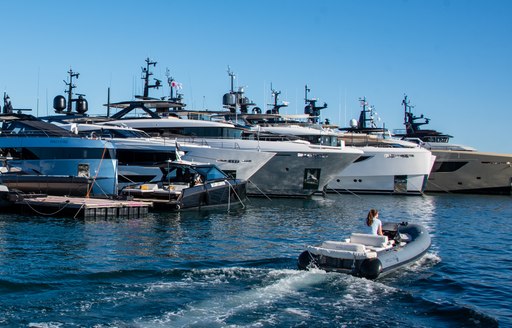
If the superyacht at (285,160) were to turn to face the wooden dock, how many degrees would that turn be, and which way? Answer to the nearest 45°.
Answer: approximately 90° to its right

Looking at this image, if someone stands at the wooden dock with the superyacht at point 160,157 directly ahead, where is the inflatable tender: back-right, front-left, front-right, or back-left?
back-right

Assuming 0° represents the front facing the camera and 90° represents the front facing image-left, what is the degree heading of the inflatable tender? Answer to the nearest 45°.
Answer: approximately 225°

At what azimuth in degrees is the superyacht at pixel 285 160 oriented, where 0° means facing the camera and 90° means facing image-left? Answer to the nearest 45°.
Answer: approximately 315°

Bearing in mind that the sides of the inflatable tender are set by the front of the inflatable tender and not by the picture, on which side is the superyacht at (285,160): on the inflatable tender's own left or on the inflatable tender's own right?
on the inflatable tender's own left

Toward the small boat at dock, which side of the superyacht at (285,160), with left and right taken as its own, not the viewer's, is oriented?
right

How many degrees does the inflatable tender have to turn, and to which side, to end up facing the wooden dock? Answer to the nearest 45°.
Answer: approximately 90° to its left
